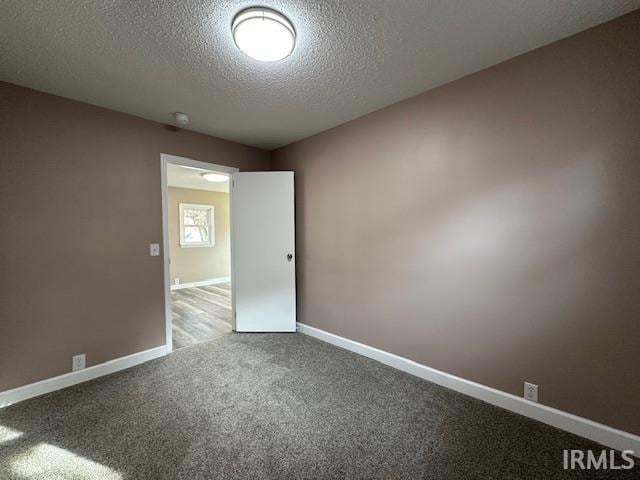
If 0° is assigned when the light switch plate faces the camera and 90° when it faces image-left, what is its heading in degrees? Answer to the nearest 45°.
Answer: approximately 0°

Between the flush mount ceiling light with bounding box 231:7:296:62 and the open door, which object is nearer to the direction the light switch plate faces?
the flush mount ceiling light

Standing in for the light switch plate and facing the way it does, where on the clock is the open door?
The open door is roughly at 9 o'clock from the light switch plate.

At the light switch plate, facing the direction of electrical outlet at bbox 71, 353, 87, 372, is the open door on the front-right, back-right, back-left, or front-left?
back-left

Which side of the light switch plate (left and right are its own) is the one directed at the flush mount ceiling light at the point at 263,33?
front
